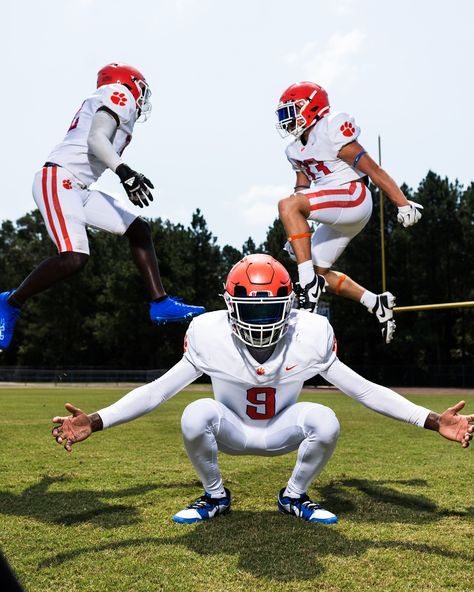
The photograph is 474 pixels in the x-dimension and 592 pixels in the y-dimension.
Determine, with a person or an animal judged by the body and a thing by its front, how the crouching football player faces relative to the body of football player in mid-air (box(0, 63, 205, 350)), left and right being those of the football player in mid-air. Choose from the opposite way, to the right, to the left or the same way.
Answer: to the right

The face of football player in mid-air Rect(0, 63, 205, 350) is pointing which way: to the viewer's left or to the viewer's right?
to the viewer's right

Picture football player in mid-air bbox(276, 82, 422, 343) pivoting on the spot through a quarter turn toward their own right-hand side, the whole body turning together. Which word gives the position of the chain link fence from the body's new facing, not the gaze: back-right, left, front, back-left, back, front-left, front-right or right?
front-right

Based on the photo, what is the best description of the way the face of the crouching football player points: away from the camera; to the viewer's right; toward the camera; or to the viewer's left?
toward the camera

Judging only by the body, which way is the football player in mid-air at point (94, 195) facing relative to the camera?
to the viewer's right

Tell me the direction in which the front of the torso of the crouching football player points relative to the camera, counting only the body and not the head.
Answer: toward the camera

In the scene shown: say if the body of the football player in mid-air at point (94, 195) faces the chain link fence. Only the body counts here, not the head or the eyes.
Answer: no

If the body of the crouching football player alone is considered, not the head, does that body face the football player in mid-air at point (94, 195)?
no

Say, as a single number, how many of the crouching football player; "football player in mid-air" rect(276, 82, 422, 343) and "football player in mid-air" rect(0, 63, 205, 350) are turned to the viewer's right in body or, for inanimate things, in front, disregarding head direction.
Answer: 1

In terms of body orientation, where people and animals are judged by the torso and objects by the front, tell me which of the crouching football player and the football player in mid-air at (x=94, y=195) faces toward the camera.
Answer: the crouching football player

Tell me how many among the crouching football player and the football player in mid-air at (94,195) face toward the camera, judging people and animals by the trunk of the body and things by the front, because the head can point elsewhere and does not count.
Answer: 1

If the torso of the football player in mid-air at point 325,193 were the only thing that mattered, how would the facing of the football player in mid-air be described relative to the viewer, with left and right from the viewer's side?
facing the viewer and to the left of the viewer
